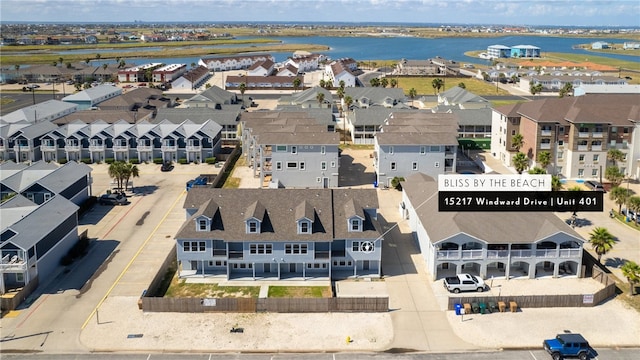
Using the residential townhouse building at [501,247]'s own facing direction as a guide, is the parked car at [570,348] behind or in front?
in front

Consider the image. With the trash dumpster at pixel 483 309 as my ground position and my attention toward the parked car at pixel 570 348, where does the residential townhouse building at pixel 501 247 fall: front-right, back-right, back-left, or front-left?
back-left

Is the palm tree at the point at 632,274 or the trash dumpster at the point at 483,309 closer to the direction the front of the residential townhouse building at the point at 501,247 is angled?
the trash dumpster

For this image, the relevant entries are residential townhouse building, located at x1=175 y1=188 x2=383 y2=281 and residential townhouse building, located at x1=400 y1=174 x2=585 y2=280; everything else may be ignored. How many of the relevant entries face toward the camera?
2

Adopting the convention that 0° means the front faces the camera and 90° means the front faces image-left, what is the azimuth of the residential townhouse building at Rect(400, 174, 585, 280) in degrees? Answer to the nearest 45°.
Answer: approximately 0°

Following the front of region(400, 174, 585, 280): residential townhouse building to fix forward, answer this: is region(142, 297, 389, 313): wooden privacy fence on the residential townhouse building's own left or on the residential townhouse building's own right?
on the residential townhouse building's own right

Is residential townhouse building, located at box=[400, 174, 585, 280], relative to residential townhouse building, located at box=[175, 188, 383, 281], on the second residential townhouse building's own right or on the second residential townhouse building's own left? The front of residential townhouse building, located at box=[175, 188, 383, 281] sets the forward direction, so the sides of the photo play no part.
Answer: on the second residential townhouse building's own left
